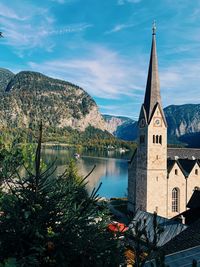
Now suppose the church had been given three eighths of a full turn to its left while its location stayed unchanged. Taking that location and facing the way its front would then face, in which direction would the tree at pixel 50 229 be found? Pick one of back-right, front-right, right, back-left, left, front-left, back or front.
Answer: right

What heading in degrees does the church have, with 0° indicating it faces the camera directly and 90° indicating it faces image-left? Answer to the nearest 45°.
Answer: approximately 45°
